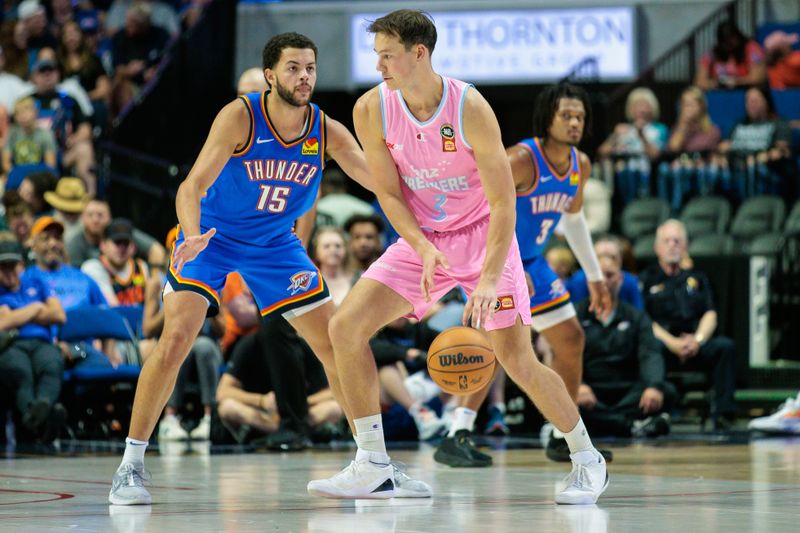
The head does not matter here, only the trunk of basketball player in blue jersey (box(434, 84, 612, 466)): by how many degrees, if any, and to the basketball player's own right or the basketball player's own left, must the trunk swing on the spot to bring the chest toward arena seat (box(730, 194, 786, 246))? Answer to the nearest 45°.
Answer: approximately 135° to the basketball player's own left

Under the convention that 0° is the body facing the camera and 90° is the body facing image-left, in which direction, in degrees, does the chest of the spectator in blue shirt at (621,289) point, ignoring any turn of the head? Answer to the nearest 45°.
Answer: approximately 0°

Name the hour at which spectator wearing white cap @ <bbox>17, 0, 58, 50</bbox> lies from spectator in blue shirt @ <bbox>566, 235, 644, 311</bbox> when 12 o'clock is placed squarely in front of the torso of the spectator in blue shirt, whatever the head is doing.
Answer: The spectator wearing white cap is roughly at 4 o'clock from the spectator in blue shirt.

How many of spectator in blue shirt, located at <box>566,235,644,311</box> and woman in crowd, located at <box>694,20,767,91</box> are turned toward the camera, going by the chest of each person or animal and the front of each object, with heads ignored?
2

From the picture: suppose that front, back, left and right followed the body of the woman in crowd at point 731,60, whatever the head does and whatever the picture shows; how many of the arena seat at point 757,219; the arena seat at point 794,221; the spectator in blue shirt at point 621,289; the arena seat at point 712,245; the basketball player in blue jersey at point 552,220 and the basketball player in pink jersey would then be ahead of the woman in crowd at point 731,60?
6

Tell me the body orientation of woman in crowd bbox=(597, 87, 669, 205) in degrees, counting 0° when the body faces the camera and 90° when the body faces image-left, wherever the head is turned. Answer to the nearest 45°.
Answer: approximately 0°

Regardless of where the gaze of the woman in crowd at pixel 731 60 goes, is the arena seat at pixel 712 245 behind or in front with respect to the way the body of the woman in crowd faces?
in front

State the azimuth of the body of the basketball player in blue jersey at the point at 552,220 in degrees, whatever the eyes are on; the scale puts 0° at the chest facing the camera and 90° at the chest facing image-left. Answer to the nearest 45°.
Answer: approximately 315°

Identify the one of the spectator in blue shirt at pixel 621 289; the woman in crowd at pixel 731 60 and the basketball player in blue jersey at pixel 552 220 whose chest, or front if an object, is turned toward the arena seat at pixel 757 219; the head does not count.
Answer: the woman in crowd

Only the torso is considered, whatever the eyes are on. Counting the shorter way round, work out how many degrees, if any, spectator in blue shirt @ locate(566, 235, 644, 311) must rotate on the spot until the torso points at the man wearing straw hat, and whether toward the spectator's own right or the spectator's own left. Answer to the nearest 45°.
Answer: approximately 90° to the spectator's own right

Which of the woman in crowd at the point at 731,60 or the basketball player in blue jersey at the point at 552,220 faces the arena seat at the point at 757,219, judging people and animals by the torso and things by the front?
the woman in crowd

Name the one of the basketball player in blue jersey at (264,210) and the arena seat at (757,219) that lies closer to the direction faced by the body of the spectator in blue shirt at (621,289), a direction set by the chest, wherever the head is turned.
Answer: the basketball player in blue jersey

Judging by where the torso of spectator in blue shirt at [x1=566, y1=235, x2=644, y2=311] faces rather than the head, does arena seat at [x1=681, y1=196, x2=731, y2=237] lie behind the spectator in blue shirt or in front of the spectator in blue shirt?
behind

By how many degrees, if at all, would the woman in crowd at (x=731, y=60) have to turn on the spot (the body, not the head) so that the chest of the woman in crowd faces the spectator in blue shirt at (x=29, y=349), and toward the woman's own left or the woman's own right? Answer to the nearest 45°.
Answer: approximately 45° to the woman's own right

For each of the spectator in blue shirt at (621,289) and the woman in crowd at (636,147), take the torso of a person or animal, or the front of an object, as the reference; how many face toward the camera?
2
